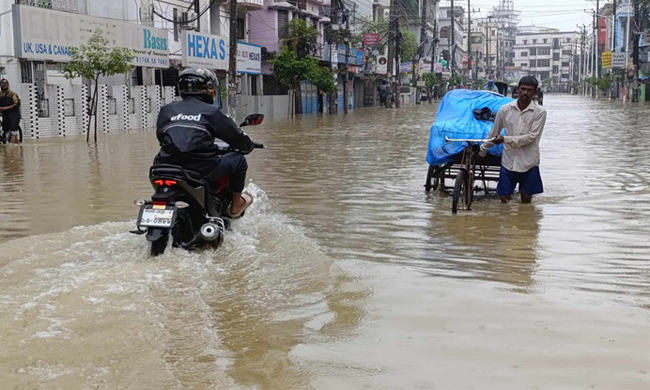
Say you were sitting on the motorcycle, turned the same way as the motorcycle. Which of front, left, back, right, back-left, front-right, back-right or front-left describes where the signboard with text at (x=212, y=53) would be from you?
front-left

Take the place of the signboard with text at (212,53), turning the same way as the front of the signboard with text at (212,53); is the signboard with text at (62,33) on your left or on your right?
on your right

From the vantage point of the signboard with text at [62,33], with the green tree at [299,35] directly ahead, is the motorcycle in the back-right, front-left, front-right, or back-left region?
back-right

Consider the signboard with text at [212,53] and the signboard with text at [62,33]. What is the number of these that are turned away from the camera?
0

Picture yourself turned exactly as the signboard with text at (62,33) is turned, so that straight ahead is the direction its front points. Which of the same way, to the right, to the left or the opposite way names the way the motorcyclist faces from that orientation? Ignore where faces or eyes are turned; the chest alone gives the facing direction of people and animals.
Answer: to the left

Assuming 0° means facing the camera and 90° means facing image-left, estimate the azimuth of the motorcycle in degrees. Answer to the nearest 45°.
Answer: approximately 225°

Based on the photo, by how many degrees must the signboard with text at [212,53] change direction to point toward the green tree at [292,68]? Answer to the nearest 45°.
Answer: approximately 90° to its left

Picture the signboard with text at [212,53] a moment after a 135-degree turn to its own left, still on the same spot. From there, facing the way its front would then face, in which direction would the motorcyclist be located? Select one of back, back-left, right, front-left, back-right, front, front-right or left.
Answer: back

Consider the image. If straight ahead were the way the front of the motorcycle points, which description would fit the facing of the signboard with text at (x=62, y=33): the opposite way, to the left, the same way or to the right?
to the right

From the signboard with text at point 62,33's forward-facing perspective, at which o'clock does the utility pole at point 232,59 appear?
The utility pole is roughly at 10 o'clock from the signboard with text.

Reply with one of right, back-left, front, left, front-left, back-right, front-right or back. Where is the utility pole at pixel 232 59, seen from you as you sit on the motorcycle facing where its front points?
front-left

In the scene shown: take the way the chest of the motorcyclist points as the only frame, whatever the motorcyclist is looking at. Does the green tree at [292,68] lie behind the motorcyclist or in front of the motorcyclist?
in front

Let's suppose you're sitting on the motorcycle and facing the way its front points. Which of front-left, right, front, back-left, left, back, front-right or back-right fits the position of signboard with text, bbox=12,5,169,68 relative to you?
front-left

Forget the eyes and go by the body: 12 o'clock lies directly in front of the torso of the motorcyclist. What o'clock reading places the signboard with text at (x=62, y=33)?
The signboard with text is roughly at 10 o'clock from the motorcyclist.

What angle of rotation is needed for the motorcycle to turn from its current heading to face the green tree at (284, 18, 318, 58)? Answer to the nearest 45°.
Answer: approximately 45° to its left

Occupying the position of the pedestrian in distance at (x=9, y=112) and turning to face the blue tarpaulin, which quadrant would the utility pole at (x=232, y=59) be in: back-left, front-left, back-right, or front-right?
back-left
